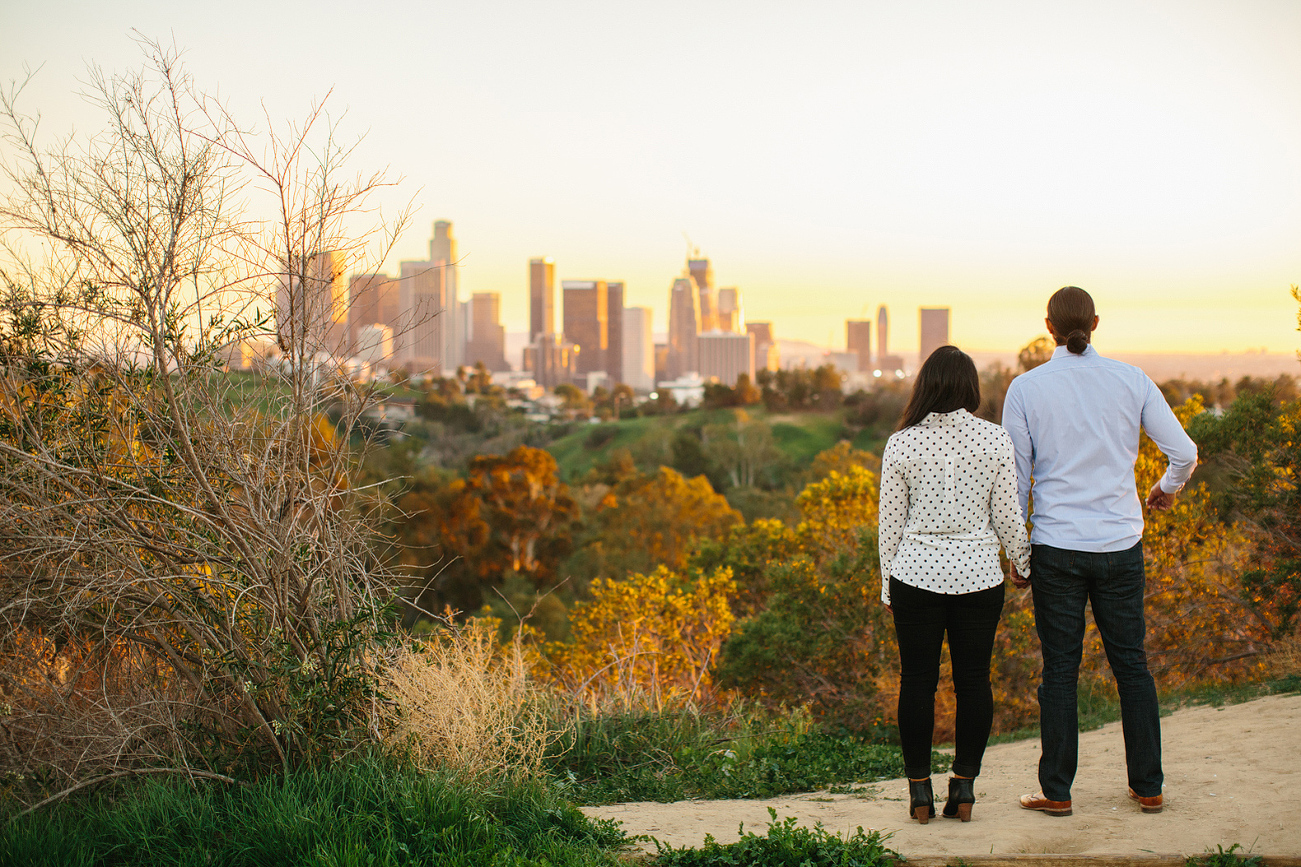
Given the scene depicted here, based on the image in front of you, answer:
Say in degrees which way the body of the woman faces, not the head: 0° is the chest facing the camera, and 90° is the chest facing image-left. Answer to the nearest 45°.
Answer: approximately 180°

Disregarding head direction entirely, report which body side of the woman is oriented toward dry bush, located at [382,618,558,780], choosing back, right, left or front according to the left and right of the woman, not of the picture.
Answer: left

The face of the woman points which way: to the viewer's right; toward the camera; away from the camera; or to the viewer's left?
away from the camera

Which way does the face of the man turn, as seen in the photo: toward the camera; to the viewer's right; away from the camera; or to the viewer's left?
away from the camera

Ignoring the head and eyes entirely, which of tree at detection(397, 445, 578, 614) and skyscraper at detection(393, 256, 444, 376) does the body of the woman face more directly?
the tree

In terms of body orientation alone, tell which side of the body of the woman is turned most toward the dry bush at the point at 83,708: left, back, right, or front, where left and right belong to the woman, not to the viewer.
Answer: left
